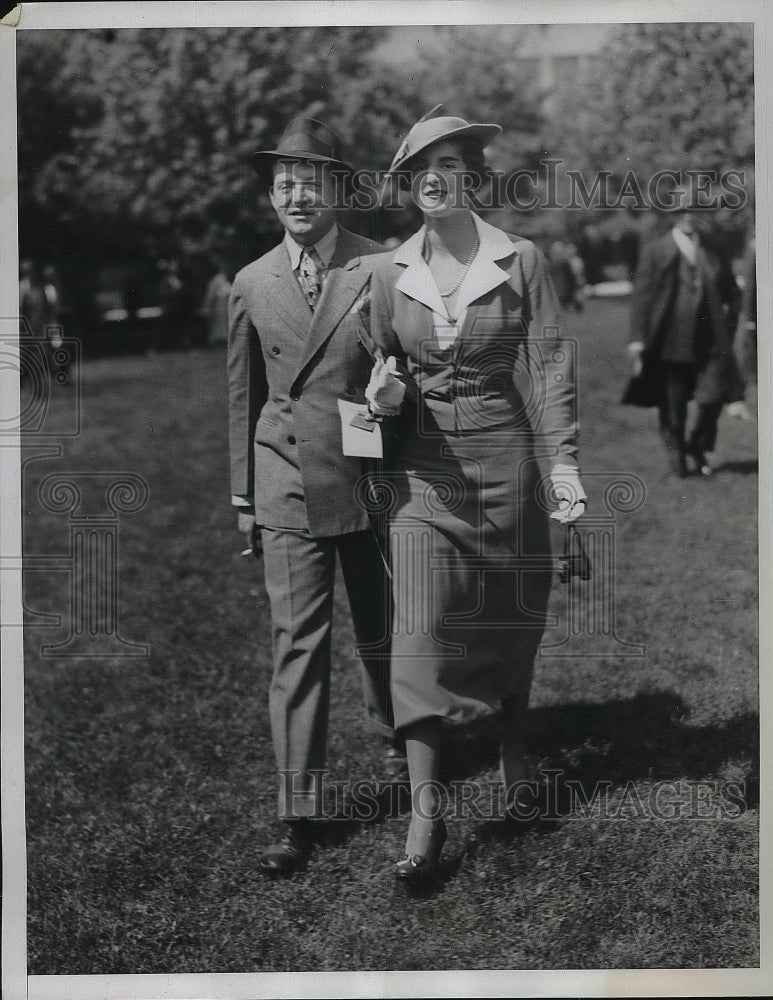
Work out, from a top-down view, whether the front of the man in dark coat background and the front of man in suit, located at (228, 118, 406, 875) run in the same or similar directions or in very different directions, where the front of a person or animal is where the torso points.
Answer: same or similar directions

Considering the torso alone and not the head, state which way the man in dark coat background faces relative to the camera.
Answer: toward the camera

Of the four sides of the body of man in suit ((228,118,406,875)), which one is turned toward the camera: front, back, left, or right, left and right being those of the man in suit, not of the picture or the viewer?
front

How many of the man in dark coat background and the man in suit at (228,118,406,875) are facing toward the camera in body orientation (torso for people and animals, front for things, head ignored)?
2

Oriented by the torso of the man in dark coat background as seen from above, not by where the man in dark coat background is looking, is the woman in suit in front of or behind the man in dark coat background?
in front

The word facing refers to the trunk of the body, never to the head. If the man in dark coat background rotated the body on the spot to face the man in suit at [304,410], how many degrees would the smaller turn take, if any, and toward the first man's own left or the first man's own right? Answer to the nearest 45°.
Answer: approximately 45° to the first man's own right

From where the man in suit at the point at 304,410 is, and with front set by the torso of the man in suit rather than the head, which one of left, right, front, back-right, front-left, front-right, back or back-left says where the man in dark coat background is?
back-left

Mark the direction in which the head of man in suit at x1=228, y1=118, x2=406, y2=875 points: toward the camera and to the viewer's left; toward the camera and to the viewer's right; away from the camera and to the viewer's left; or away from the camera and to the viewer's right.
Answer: toward the camera and to the viewer's right
